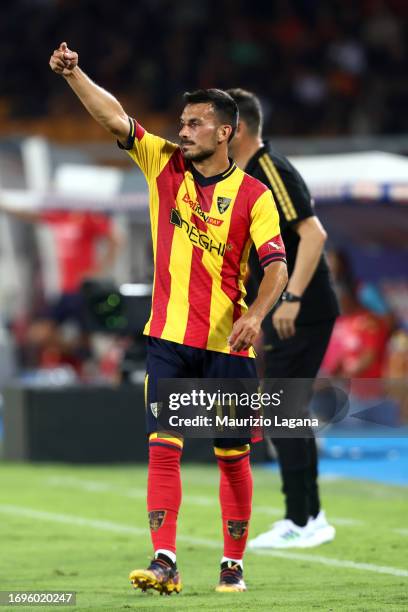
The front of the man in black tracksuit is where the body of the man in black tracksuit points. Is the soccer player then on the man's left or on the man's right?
on the man's left

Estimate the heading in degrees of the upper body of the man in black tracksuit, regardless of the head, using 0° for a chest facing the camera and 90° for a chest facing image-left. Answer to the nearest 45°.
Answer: approximately 90°
